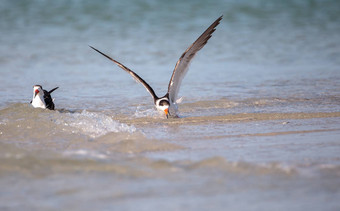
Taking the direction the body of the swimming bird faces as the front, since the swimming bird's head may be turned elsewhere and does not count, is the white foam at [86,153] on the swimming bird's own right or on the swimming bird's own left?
on the swimming bird's own left

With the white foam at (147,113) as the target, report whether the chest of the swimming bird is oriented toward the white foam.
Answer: no

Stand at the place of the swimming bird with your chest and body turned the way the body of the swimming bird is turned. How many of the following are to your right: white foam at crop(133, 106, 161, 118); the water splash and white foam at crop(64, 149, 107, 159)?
0

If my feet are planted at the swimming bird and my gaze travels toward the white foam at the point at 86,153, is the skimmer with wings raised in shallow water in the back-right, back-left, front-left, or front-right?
front-left

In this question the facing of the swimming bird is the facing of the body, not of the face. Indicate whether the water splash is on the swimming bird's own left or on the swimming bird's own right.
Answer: on the swimming bird's own left

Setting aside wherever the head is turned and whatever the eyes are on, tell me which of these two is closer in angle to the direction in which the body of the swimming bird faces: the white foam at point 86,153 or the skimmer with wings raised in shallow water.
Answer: the white foam

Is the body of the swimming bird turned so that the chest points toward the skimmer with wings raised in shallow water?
no

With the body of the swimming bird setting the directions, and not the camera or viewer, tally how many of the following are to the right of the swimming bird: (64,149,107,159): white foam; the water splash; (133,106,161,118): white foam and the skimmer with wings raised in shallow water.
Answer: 0

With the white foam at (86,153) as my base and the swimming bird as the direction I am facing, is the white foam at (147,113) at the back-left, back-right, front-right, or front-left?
front-right
